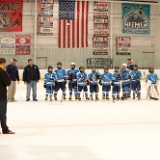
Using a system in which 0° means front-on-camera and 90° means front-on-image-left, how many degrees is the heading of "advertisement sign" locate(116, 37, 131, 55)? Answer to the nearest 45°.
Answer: approximately 0°

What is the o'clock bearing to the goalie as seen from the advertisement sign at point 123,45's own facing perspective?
The goalie is roughly at 12 o'clock from the advertisement sign.

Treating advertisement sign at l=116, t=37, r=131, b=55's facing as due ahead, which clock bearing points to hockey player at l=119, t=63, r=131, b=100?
The hockey player is roughly at 12 o'clock from the advertisement sign.

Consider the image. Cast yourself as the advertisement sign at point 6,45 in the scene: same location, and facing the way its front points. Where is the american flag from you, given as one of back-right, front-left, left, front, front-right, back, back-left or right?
left

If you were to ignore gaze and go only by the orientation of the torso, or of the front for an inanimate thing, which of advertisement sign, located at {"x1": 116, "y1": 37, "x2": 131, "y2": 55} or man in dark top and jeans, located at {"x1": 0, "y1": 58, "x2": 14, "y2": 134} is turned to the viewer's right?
the man in dark top and jeans

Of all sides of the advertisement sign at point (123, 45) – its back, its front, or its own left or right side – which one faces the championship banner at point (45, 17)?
right

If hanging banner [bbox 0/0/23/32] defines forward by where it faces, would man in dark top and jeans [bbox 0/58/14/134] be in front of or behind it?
in front

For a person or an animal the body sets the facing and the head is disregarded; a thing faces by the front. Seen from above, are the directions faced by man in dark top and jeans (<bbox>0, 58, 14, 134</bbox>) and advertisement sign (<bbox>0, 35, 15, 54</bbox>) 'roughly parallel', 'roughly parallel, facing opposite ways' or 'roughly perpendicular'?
roughly perpendicular

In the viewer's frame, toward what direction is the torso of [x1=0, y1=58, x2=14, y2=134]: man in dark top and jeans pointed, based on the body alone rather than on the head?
to the viewer's right

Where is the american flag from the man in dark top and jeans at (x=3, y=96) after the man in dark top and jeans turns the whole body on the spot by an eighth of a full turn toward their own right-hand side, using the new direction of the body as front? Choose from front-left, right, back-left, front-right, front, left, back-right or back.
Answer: back-left

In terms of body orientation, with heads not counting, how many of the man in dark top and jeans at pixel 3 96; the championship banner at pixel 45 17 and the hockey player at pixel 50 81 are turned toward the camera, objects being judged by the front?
2

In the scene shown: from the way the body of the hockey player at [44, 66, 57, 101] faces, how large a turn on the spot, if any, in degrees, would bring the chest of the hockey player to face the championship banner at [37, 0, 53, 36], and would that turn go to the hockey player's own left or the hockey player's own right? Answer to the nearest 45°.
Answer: approximately 180°
